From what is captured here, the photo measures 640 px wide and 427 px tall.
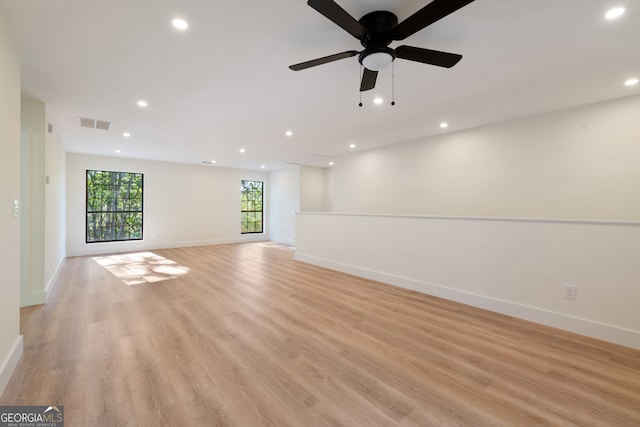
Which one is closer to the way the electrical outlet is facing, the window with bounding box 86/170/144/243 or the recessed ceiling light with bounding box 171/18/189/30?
the recessed ceiling light

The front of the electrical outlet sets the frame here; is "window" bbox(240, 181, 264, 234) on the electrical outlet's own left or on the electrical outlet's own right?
on the electrical outlet's own right

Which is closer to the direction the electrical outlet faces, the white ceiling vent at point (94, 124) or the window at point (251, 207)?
the white ceiling vent

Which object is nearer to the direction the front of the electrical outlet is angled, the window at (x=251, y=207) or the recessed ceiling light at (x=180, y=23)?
the recessed ceiling light

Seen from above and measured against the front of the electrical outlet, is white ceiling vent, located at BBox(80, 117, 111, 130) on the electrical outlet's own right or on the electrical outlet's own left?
on the electrical outlet's own right

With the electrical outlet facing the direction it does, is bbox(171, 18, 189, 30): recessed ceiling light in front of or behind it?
in front

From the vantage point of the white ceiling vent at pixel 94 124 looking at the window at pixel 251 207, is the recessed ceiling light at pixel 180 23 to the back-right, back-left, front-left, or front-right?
back-right
